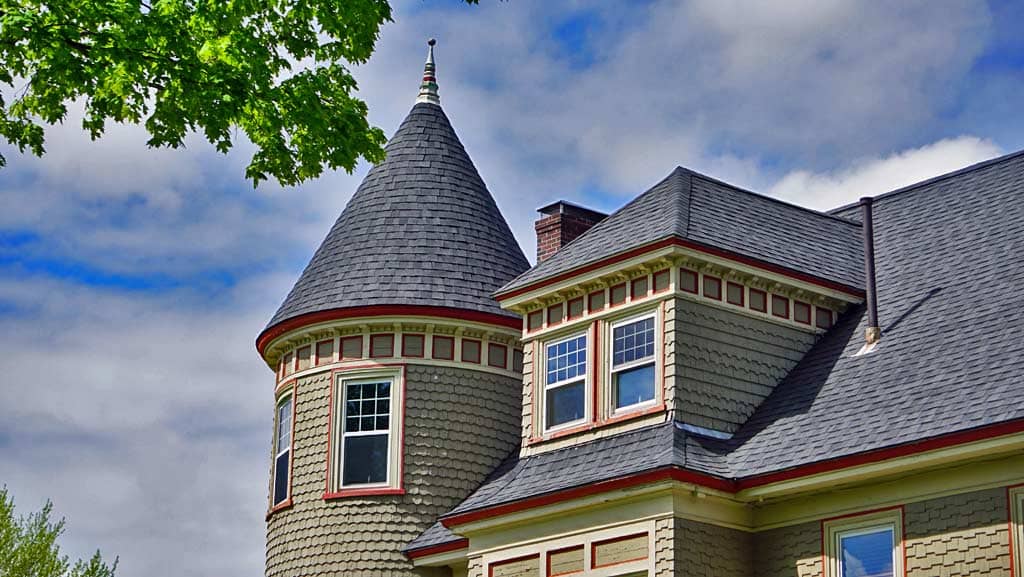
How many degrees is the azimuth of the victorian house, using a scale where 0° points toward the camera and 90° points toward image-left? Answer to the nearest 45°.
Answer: approximately 45°
